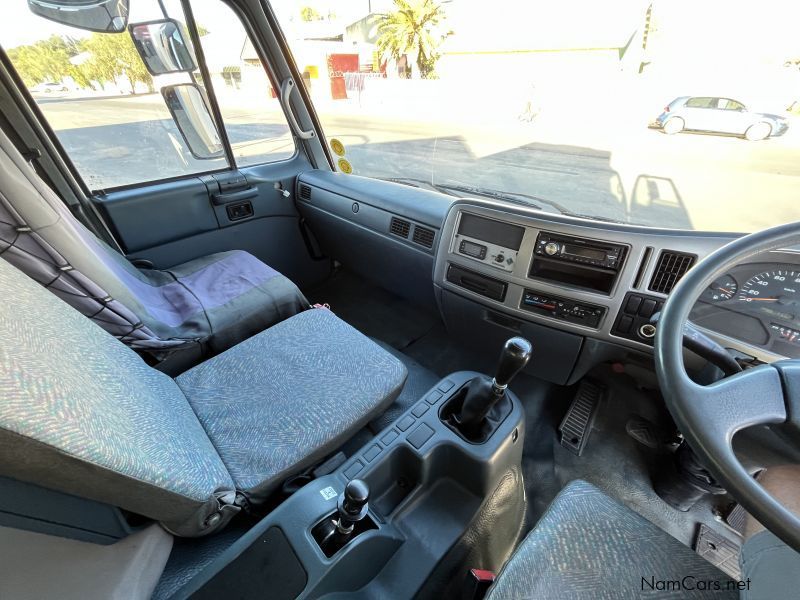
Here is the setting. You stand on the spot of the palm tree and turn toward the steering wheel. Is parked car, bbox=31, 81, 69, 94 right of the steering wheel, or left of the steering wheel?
right

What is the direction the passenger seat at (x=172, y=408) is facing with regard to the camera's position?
facing away from the viewer and to the right of the viewer

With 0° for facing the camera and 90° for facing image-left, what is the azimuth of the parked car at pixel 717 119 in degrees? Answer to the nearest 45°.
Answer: approximately 270°

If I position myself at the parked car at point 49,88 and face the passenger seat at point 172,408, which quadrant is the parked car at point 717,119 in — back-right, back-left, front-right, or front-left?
front-left

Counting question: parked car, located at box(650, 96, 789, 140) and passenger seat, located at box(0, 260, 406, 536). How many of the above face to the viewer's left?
0

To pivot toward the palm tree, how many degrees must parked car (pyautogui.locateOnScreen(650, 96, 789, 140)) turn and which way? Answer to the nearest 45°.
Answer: approximately 135° to its left

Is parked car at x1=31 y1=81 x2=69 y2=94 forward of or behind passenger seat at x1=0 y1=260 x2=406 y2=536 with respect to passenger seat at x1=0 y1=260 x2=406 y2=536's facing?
forward

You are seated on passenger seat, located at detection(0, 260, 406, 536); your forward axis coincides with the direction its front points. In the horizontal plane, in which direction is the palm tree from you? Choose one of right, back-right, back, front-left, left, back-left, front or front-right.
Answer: front
